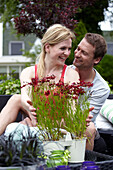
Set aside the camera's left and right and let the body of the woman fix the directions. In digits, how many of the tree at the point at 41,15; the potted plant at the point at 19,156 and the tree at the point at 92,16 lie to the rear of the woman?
2

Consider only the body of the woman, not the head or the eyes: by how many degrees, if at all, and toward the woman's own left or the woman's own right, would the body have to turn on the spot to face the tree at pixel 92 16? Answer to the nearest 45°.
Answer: approximately 180°

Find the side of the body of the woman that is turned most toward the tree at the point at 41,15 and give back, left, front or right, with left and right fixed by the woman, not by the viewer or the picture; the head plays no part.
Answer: back

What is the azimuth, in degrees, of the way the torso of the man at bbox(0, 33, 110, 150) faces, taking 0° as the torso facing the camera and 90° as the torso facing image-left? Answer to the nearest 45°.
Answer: approximately 45°

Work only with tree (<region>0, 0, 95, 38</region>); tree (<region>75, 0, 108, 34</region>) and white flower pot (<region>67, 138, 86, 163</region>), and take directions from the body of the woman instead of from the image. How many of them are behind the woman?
2

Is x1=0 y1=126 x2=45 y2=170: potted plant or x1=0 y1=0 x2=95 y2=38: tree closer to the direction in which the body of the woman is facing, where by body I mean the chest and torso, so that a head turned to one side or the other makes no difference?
the potted plant

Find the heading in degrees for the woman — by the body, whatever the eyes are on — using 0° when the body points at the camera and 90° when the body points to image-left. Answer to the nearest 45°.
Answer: approximately 0°

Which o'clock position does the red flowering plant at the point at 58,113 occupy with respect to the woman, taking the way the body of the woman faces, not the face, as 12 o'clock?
The red flowering plant is roughly at 12 o'clock from the woman.

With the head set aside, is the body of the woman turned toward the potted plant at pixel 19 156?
yes

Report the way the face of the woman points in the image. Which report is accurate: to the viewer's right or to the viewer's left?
to the viewer's right

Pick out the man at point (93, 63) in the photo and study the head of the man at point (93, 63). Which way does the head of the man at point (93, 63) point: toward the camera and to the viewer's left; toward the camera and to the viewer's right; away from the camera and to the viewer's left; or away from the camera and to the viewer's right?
toward the camera and to the viewer's left

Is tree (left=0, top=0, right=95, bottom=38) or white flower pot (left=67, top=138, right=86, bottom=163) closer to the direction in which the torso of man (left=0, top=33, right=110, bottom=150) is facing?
the white flower pot

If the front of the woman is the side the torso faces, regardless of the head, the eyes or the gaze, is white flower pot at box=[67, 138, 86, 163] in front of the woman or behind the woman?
in front

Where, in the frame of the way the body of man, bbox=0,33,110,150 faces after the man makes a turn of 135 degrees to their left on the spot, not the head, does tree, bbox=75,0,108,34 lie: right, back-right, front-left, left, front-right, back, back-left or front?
left
